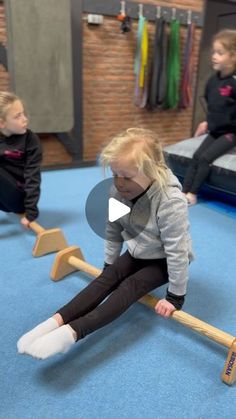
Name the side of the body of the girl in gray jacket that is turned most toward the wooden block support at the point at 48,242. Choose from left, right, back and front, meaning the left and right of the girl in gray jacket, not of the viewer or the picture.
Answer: right

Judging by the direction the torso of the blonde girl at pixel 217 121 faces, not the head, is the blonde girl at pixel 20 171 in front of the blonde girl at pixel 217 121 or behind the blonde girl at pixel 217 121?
in front

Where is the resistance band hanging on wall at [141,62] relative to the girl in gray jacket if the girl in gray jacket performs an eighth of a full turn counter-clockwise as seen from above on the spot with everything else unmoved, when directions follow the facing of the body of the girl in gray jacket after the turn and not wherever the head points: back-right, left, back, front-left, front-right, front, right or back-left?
back

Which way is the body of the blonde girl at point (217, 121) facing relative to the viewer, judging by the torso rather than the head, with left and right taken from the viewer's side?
facing the viewer and to the left of the viewer

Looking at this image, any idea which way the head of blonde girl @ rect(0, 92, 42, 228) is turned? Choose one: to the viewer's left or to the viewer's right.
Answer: to the viewer's right

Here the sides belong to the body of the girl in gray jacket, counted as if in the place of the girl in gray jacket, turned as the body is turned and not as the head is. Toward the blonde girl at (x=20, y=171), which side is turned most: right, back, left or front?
right

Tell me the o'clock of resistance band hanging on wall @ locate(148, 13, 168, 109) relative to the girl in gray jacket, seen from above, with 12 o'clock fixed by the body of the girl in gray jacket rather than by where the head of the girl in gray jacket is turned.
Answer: The resistance band hanging on wall is roughly at 5 o'clock from the girl in gray jacket.

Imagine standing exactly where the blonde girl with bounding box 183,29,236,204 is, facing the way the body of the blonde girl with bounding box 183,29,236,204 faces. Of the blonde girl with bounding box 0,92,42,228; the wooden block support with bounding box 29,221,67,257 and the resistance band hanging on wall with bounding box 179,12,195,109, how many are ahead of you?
2

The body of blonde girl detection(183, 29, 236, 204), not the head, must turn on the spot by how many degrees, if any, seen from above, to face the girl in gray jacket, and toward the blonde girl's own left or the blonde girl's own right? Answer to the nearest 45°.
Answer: approximately 45° to the blonde girl's own left

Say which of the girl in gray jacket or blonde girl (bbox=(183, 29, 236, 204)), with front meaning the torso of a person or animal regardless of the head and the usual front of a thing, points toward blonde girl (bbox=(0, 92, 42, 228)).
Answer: blonde girl (bbox=(183, 29, 236, 204))

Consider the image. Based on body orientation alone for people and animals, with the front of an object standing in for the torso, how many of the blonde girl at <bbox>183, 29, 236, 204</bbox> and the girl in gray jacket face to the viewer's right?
0

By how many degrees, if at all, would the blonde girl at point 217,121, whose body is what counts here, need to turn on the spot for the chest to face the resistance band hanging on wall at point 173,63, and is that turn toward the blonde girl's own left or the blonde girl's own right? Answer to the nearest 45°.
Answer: approximately 135° to the blonde girl's own right

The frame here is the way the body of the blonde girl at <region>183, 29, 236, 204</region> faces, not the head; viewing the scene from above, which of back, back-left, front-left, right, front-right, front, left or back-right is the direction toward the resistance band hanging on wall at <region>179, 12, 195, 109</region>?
back-right

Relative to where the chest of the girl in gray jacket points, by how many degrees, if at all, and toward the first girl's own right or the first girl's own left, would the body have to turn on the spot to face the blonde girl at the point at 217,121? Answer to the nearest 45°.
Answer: approximately 180°
